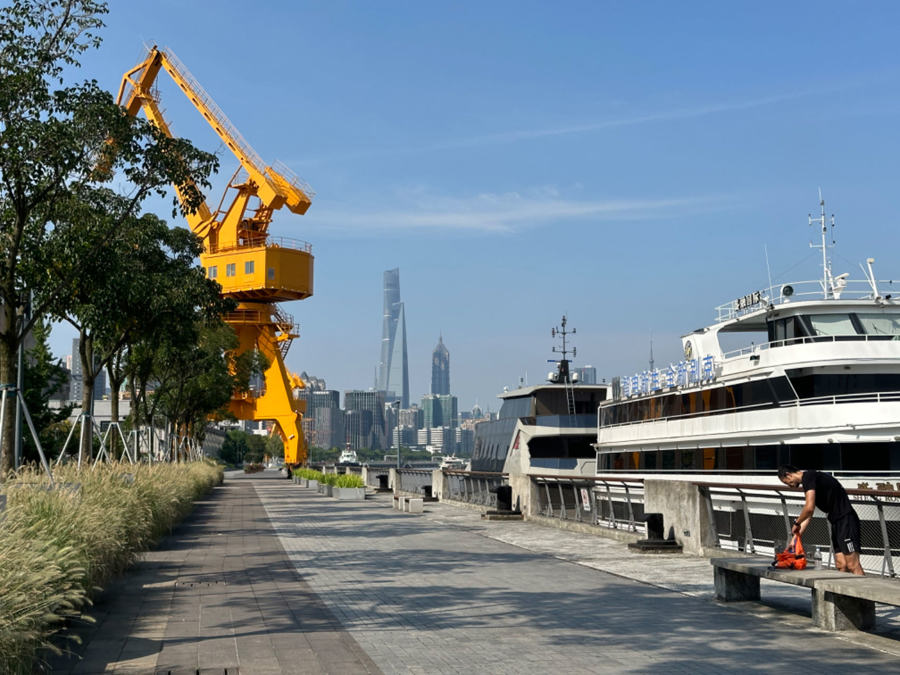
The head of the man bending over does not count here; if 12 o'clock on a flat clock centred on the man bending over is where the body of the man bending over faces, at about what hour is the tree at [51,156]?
The tree is roughly at 12 o'clock from the man bending over.

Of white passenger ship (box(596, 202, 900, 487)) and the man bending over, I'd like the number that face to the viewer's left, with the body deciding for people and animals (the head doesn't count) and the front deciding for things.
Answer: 1

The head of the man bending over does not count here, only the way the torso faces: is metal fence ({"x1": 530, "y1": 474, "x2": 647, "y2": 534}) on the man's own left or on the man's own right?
on the man's own right

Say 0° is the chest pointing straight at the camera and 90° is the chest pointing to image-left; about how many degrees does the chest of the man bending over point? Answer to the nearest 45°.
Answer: approximately 90°

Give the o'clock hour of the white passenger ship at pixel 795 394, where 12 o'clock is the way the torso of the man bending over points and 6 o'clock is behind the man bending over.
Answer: The white passenger ship is roughly at 3 o'clock from the man bending over.

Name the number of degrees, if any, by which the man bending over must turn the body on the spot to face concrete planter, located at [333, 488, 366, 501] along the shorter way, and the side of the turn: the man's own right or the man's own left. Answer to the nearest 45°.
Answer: approximately 45° to the man's own right

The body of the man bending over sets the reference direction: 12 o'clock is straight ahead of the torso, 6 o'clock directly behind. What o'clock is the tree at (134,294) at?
The tree is roughly at 1 o'clock from the man bending over.

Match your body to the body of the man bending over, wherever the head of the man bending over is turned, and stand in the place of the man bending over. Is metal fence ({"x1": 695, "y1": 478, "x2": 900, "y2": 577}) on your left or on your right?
on your right
